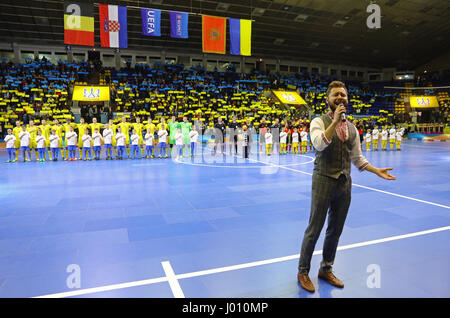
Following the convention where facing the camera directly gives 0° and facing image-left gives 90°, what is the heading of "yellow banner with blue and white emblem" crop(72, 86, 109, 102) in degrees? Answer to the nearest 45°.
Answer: approximately 0°

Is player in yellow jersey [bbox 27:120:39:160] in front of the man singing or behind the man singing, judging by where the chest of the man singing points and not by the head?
behind

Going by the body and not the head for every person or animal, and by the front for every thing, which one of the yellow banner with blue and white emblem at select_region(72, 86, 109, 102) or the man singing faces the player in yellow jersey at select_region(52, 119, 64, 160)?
the yellow banner with blue and white emblem

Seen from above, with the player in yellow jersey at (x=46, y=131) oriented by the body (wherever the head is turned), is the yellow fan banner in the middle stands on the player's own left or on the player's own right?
on the player's own left

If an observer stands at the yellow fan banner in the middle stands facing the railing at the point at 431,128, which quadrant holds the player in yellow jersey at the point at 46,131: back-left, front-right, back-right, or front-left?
back-right
